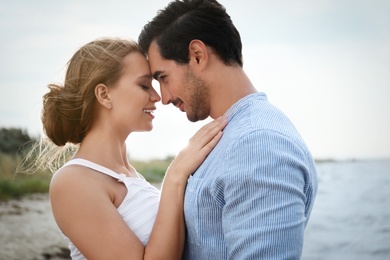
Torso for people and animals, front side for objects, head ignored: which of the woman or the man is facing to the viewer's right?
the woman

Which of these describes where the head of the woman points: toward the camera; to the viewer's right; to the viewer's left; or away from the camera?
to the viewer's right

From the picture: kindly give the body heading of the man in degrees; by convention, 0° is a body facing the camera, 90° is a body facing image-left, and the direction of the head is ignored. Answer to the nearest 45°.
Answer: approximately 90°

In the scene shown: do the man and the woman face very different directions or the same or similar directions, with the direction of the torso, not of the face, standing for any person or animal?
very different directions

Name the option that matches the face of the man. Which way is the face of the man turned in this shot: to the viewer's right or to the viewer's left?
to the viewer's left

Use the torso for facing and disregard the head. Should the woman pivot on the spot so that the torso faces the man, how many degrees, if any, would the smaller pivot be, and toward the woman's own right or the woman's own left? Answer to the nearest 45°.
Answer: approximately 45° to the woman's own right

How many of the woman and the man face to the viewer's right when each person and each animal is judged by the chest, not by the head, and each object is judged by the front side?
1

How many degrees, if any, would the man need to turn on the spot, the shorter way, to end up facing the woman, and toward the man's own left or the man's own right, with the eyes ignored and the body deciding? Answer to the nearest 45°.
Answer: approximately 45° to the man's own right

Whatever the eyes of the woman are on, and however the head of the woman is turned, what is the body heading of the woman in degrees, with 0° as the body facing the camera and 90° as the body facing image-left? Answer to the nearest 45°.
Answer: approximately 270°
